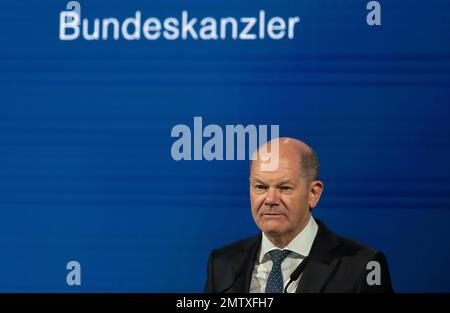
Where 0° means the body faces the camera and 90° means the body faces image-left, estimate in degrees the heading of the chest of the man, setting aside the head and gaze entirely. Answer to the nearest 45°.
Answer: approximately 45°

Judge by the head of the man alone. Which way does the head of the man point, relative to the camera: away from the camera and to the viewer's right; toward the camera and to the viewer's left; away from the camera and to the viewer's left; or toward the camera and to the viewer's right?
toward the camera and to the viewer's left
